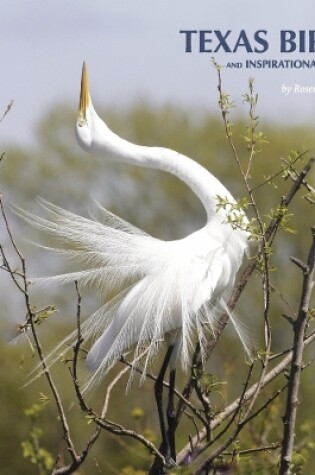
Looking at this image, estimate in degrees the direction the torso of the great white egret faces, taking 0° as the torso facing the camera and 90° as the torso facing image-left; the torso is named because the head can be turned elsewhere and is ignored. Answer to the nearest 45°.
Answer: approximately 270°
